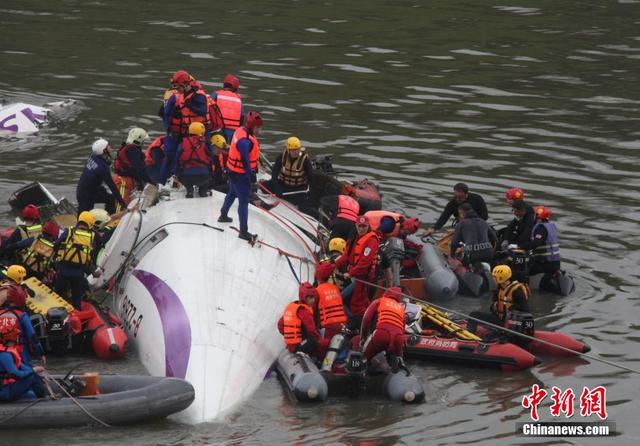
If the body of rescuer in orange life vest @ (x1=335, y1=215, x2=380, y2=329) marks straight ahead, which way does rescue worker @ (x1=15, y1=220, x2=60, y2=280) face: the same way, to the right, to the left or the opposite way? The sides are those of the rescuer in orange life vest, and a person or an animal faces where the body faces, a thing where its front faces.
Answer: the opposite way

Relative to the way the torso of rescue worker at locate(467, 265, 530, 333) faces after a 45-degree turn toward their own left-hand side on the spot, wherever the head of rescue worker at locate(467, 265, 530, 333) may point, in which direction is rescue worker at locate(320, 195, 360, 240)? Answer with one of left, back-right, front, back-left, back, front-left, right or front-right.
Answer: right

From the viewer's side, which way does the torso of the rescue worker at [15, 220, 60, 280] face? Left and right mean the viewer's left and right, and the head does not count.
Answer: facing away from the viewer and to the right of the viewer

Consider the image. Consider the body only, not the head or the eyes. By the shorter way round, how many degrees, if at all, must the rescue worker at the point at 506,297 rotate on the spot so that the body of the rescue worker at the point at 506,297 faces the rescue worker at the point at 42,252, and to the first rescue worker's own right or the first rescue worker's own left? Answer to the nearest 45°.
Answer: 0° — they already face them

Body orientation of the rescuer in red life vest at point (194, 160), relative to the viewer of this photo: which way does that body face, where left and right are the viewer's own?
facing away from the viewer

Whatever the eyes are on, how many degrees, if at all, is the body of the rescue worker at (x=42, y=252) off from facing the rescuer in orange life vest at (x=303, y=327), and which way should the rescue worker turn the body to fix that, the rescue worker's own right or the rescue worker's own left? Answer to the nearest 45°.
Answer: approximately 90° to the rescue worker's own right

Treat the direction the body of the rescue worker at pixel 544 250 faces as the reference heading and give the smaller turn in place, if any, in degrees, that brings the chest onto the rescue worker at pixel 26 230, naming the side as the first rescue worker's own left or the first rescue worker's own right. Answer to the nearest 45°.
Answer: approximately 45° to the first rescue worker's own left

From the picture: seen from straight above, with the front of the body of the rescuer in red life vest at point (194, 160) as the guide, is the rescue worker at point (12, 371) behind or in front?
behind

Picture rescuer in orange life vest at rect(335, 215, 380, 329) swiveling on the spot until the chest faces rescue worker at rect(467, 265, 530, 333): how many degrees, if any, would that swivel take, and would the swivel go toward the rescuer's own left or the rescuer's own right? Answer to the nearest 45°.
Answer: approximately 135° to the rescuer's own left

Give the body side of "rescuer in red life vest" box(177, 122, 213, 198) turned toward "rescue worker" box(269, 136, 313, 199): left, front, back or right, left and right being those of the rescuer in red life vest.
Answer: right

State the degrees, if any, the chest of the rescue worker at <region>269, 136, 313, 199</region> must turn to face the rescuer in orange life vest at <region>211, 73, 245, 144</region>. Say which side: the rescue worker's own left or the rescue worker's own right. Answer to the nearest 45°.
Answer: approximately 135° to the rescue worker's own right
